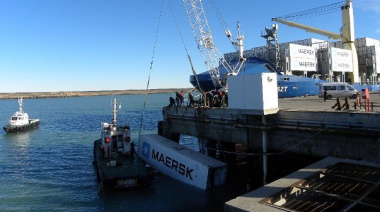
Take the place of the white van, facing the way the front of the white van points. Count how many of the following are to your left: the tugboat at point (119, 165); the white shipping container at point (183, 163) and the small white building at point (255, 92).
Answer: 0

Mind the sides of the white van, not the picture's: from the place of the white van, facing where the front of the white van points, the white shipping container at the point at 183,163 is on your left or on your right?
on your right
